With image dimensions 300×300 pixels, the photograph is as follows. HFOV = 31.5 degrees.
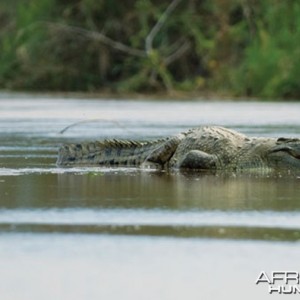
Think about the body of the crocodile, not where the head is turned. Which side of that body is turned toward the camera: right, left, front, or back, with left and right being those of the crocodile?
right
